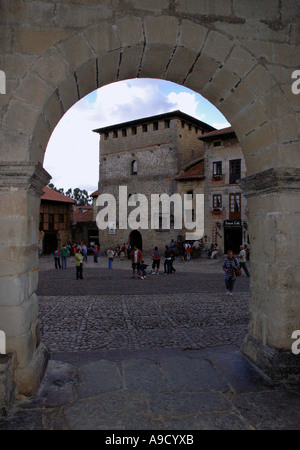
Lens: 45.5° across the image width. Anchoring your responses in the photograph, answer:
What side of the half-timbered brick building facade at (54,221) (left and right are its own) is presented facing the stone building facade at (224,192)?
front

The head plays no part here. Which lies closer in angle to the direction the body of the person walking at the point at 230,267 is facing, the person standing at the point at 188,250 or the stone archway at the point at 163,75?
the stone archway

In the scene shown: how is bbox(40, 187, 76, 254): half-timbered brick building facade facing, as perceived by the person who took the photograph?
facing the viewer and to the right of the viewer

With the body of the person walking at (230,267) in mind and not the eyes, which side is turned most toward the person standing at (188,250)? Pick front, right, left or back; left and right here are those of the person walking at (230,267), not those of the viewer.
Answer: back

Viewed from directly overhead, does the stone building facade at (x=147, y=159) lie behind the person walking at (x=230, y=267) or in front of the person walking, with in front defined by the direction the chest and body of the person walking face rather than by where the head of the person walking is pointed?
behind

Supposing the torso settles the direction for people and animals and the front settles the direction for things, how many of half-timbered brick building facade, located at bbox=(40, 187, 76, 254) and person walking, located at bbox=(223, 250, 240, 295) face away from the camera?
0

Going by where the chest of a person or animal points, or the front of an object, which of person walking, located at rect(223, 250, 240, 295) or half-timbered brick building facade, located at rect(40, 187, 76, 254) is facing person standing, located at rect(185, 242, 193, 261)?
the half-timbered brick building facade

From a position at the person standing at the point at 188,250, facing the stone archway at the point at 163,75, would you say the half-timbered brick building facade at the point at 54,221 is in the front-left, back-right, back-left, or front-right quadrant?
back-right

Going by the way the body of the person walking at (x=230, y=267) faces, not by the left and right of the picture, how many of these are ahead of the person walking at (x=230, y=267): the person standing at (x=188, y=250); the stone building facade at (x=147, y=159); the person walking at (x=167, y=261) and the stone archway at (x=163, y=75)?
1

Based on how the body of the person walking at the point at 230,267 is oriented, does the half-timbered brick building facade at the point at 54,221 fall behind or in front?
behind

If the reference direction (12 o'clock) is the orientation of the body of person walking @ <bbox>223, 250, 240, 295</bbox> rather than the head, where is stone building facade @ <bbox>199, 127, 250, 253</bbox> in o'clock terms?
The stone building facade is roughly at 6 o'clock from the person walking.

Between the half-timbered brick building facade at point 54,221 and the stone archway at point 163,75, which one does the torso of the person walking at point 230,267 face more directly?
the stone archway

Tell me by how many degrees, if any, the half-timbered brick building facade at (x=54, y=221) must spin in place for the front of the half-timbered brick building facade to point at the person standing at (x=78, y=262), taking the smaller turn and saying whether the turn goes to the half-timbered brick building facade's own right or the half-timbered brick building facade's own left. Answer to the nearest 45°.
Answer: approximately 45° to the half-timbered brick building facade's own right

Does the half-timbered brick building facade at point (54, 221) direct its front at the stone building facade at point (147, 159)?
no
